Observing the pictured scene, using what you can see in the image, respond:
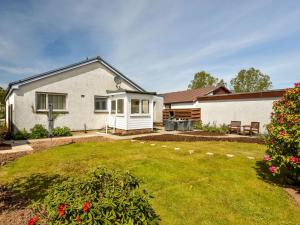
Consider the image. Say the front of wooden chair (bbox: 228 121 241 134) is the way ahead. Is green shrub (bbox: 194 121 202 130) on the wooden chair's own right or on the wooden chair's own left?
on the wooden chair's own right

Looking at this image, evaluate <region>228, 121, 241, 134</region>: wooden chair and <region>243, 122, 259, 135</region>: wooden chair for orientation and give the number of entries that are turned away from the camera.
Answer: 0

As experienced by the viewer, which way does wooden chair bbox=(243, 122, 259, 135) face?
facing the viewer and to the left of the viewer

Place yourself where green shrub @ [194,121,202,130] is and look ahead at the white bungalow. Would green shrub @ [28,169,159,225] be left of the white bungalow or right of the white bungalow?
left

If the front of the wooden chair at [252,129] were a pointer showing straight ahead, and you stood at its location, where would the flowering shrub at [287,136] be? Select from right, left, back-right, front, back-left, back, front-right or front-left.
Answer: front-left

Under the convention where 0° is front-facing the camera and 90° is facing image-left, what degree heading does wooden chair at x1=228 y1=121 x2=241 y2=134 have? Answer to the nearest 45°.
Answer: approximately 45°

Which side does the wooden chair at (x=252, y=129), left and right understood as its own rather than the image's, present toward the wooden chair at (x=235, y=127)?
right

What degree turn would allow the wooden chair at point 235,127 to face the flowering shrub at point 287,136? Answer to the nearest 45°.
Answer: approximately 45° to its left

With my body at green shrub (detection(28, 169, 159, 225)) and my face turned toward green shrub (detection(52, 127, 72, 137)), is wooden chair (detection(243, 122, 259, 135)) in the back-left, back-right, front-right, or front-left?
front-right

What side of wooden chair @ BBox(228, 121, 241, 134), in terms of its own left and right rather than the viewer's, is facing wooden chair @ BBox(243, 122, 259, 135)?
left

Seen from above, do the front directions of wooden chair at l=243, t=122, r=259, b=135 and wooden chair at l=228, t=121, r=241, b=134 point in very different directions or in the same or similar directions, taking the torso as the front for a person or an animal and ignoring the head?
same or similar directions

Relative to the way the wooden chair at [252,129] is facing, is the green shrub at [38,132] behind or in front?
in front

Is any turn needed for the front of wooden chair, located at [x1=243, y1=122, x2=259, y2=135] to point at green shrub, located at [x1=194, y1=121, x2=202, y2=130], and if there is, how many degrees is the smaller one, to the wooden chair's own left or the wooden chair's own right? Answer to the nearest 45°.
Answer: approximately 90° to the wooden chair's own right

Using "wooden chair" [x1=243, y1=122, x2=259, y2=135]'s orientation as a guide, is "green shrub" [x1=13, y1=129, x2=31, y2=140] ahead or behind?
ahead

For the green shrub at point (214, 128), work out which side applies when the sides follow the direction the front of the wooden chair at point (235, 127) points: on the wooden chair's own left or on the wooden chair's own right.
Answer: on the wooden chair's own right
